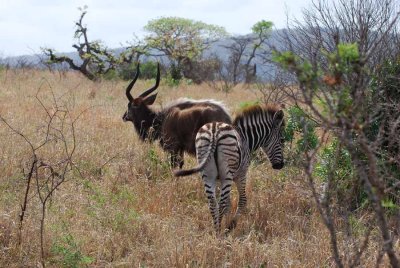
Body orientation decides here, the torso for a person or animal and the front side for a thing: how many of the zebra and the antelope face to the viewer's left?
1

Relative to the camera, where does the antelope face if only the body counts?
to the viewer's left

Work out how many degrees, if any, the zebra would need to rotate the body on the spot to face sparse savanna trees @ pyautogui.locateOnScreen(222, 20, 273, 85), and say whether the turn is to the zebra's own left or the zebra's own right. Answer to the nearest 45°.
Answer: approximately 45° to the zebra's own left

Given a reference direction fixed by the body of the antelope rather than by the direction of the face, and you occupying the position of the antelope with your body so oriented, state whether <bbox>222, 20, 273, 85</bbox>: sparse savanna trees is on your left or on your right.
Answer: on your right

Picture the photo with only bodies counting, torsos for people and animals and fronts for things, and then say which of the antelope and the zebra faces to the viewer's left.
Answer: the antelope

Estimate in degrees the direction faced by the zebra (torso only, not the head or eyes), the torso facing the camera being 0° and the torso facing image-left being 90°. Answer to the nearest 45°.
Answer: approximately 225°

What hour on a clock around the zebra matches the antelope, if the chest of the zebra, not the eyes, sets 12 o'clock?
The antelope is roughly at 10 o'clock from the zebra.

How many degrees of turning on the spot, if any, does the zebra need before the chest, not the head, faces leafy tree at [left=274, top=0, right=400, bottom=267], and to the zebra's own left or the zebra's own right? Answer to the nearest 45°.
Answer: approximately 90° to the zebra's own right

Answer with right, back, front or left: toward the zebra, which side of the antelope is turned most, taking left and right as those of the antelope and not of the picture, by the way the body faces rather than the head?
left
